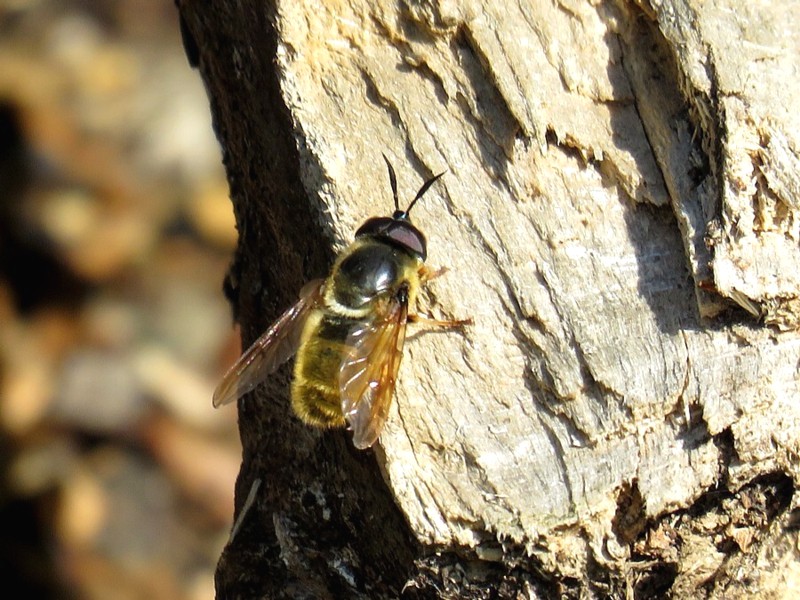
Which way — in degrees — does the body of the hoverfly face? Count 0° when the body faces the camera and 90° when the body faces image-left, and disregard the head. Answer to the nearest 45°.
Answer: approximately 225°
